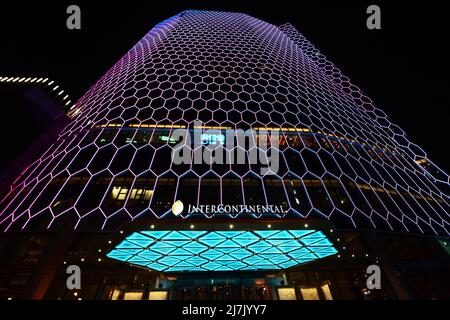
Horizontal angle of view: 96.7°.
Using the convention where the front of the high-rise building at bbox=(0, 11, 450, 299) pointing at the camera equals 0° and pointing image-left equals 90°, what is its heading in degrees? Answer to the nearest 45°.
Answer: approximately 0°
